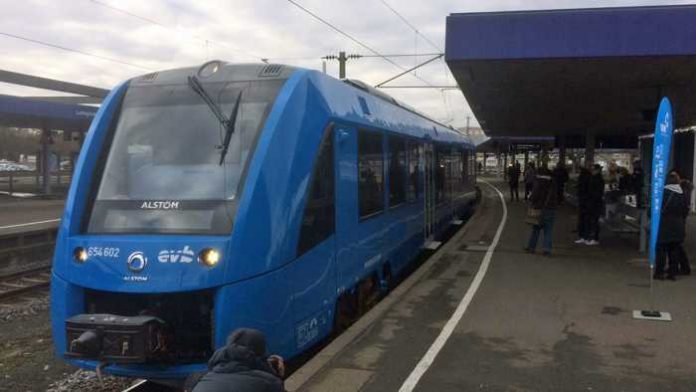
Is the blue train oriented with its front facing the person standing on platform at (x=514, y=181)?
no

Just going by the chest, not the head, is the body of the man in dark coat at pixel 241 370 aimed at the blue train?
yes

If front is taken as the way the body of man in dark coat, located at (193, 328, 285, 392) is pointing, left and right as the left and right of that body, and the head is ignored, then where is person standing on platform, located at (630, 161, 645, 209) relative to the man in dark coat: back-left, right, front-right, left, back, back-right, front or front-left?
front-right

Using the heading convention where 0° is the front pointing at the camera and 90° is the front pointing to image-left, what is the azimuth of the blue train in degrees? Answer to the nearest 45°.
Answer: approximately 45°

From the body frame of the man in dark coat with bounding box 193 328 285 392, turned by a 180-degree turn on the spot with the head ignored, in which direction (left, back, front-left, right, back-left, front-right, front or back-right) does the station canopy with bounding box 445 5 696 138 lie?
back-left

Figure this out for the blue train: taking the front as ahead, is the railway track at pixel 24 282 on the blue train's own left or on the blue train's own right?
on the blue train's own right

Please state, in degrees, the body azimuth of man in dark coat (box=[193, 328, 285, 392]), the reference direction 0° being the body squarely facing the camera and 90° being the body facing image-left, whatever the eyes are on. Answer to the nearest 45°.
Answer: approximately 180°

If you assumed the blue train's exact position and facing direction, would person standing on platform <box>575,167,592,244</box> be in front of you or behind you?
behind

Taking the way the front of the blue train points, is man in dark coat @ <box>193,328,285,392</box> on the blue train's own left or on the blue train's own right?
on the blue train's own left
